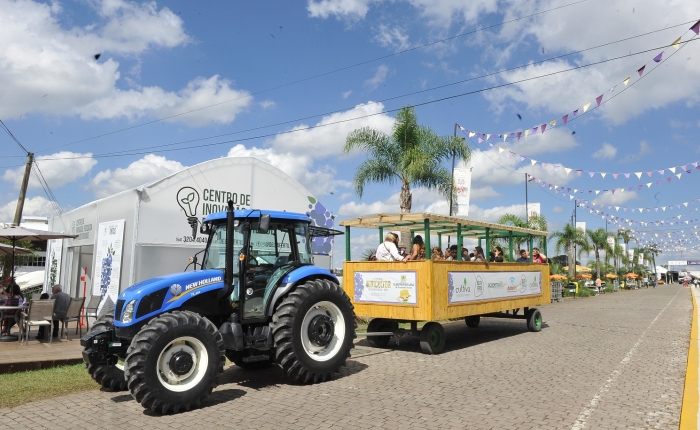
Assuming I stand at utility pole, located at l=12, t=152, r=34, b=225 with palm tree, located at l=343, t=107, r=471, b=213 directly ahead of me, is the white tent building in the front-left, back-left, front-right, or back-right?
front-right

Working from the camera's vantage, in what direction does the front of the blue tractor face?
facing the viewer and to the left of the viewer

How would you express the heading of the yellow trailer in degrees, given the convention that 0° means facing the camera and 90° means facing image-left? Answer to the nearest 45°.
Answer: approximately 45°

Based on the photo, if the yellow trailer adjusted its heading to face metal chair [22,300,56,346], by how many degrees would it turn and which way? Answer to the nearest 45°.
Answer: approximately 45° to its right

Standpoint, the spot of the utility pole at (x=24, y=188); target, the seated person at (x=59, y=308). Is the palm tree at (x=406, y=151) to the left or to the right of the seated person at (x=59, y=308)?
left

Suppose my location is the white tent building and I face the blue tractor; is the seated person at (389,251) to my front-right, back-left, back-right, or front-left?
front-left

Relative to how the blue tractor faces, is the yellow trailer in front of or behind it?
behind

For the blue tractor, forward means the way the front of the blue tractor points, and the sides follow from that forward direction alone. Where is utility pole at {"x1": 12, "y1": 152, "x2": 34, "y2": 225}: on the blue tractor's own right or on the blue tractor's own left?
on the blue tractor's own right

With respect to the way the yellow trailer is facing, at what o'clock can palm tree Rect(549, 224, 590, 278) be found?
The palm tree is roughly at 5 o'clock from the yellow trailer.

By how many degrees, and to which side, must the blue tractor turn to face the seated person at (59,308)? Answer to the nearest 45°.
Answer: approximately 90° to its right

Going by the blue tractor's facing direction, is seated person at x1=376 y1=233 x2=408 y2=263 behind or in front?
behind

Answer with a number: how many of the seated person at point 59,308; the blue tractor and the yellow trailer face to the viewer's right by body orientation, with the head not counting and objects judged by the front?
0

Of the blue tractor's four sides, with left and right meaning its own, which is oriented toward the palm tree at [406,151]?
back

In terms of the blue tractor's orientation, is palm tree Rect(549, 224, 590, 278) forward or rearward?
rearward

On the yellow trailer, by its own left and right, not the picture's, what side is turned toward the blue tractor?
front
